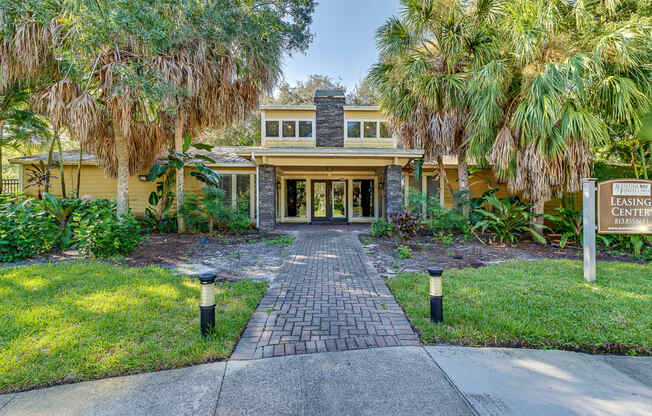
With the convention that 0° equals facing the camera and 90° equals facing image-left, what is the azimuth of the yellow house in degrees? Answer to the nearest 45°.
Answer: approximately 0°

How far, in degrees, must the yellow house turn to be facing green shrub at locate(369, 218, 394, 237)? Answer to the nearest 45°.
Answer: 0° — it already faces it

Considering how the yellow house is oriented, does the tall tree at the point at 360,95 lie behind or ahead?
behind

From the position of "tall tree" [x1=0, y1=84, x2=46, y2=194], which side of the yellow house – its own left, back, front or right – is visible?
right

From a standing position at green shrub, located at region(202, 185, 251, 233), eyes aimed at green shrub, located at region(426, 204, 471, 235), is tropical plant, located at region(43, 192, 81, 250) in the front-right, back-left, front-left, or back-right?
back-right

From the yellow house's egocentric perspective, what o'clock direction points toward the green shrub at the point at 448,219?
The green shrub is roughly at 11 o'clock from the yellow house.

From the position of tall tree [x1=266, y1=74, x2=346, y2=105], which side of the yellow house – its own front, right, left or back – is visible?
back

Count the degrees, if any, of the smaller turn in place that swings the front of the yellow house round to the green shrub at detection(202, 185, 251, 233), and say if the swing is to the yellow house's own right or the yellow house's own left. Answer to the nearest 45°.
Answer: approximately 45° to the yellow house's own right

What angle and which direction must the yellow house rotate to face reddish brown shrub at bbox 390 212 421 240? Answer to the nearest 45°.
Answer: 0° — it already faces it
